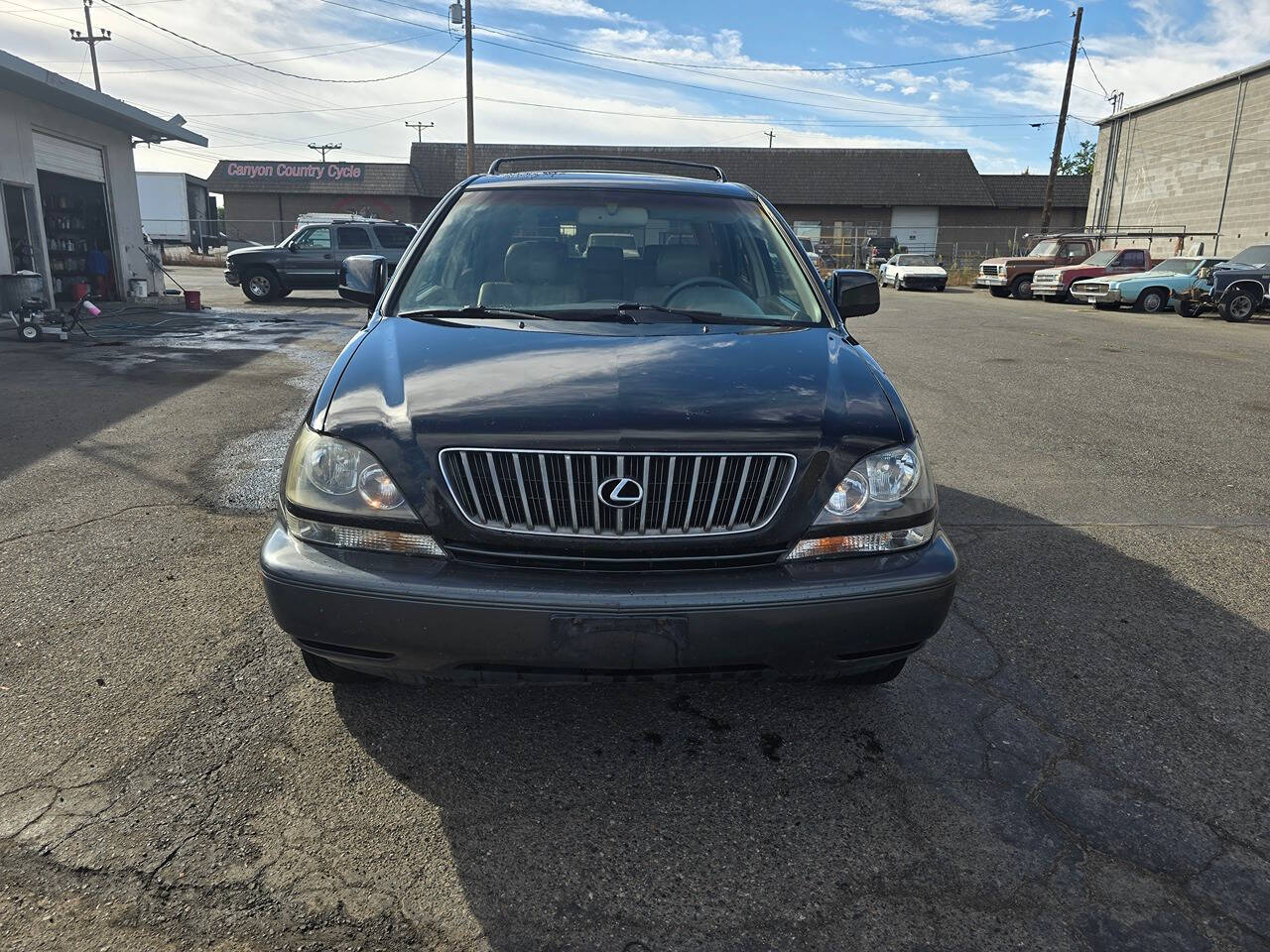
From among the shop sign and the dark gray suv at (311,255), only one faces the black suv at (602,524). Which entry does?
the shop sign

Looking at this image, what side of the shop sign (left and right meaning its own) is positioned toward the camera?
front

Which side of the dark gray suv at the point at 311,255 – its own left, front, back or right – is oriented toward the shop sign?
right

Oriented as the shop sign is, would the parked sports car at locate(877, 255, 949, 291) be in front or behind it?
in front

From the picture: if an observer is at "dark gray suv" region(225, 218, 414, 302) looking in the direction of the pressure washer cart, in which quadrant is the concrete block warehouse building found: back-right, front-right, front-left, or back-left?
back-left

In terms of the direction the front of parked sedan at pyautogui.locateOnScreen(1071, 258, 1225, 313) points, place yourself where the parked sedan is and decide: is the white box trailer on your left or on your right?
on your right

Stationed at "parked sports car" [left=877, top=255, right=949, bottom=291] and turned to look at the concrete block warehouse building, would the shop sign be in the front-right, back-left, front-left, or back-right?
back-left

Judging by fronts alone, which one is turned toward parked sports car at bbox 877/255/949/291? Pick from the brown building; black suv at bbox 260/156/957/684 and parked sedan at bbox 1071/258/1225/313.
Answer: the brown building

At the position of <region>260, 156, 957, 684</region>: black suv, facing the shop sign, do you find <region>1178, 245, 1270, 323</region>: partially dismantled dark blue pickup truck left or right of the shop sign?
right

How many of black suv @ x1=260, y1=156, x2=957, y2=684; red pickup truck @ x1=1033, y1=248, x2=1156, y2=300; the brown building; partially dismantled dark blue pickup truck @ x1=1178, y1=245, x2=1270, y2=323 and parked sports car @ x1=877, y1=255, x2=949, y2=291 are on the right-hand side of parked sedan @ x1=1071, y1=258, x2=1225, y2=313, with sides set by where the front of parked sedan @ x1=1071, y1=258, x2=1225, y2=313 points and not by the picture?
3

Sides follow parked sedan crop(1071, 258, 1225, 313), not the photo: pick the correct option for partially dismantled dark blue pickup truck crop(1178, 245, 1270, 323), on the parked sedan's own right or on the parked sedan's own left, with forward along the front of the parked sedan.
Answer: on the parked sedan's own left

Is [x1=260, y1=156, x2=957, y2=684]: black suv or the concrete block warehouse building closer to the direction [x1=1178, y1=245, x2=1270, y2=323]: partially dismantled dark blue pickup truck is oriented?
the black suv

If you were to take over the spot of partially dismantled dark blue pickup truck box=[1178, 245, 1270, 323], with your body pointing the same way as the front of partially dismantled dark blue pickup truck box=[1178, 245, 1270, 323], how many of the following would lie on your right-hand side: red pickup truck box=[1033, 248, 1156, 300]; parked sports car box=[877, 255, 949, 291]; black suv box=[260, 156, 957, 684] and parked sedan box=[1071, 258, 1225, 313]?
3

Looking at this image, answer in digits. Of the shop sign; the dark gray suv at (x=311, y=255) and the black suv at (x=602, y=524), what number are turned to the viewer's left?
1

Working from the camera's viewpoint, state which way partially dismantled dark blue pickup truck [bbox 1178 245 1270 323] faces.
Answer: facing the viewer and to the left of the viewer

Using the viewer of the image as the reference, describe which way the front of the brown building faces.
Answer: facing the viewer
